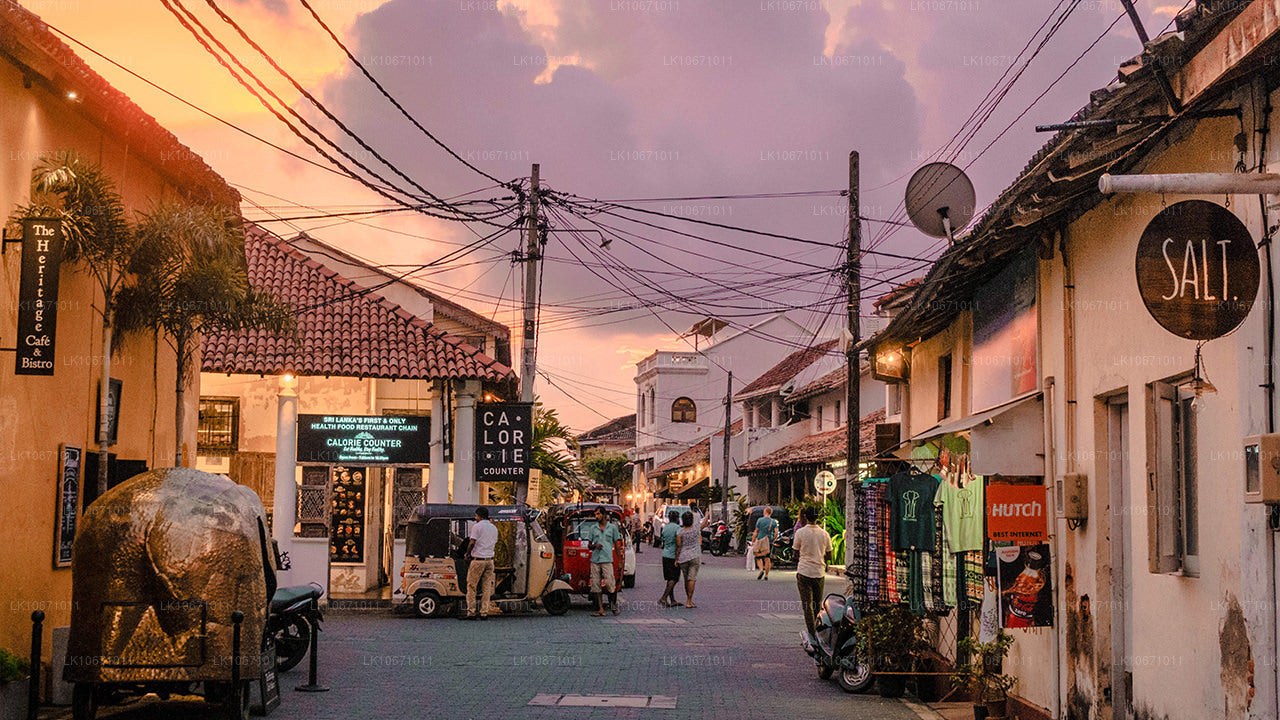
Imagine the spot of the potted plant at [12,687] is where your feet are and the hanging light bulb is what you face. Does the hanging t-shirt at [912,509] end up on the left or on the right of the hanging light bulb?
left

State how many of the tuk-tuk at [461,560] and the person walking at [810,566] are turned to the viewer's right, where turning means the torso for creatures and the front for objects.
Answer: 1

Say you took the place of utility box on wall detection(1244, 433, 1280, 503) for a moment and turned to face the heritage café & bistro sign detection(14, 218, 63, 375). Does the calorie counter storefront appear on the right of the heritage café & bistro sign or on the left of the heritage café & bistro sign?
right

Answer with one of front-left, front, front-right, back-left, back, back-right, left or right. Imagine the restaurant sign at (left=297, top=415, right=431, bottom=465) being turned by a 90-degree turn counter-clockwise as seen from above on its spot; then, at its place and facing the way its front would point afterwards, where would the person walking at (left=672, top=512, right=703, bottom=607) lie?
front

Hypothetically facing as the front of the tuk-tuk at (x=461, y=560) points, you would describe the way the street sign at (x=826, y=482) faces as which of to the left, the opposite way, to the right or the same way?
to the right

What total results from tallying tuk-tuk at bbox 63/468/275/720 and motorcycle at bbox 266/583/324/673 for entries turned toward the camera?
0

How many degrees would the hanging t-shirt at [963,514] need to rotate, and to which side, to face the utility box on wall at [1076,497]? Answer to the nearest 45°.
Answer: approximately 45° to its left

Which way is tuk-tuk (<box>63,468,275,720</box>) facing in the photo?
away from the camera

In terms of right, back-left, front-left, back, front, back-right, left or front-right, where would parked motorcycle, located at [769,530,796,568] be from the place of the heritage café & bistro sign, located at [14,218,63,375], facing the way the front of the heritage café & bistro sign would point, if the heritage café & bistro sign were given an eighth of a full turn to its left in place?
left
